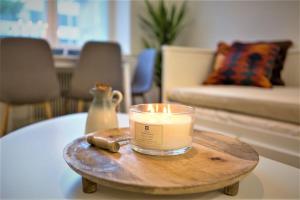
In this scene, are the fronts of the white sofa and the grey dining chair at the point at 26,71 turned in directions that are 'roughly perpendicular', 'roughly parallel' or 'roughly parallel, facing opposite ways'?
roughly perpendicular

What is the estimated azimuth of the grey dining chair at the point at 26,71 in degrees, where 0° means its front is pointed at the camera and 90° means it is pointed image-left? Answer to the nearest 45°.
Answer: approximately 180°

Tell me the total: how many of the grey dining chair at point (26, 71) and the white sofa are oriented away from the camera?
1

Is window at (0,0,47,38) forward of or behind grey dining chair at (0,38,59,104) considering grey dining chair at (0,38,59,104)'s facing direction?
forward

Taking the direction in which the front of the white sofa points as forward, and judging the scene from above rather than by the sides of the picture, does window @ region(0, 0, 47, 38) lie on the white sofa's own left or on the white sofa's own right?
on the white sofa's own right

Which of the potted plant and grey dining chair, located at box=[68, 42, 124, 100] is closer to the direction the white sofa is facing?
the grey dining chair

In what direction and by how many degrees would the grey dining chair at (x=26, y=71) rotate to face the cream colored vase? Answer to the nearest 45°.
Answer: approximately 180°

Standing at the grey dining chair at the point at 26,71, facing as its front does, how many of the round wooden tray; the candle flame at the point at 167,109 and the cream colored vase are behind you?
3

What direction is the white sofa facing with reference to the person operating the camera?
facing the viewer and to the left of the viewer

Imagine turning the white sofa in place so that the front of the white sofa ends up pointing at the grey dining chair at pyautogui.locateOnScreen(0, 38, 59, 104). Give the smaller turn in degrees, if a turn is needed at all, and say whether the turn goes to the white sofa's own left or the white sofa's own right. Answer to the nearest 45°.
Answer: approximately 45° to the white sofa's own right

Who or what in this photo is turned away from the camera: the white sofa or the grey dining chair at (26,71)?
the grey dining chair
